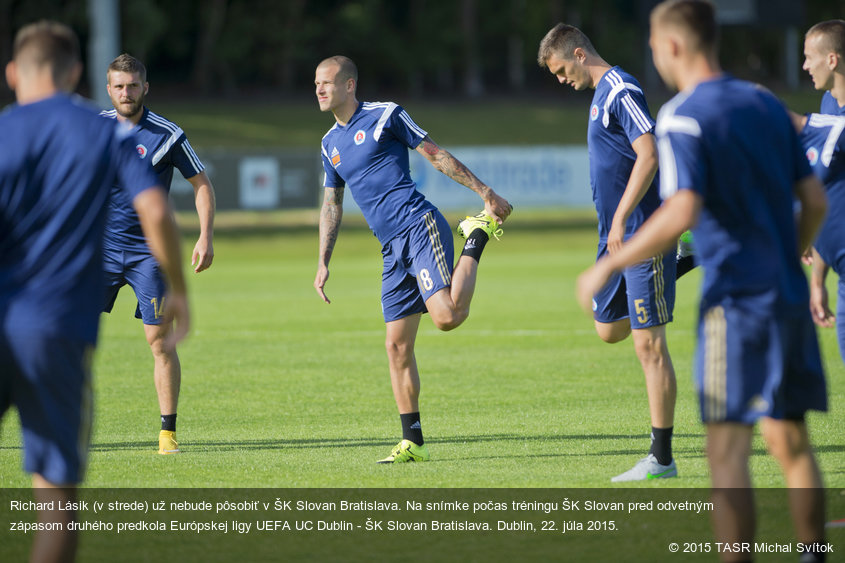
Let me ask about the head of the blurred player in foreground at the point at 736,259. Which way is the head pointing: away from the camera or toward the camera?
away from the camera

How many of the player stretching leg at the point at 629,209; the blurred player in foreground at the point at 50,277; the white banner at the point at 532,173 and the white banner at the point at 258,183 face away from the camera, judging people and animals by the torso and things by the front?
1

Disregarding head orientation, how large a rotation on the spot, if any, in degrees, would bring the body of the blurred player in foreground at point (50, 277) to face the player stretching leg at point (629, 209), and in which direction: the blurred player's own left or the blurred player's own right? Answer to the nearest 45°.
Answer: approximately 45° to the blurred player's own right

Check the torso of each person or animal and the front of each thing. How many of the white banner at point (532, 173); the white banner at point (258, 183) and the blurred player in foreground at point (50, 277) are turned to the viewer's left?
0

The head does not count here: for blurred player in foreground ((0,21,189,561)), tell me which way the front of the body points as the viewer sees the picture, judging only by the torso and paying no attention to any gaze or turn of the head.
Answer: away from the camera

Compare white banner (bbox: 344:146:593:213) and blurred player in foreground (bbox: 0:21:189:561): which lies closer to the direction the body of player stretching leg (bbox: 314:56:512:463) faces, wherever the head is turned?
the blurred player in foreground

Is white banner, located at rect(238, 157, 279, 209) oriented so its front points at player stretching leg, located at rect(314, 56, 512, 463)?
yes

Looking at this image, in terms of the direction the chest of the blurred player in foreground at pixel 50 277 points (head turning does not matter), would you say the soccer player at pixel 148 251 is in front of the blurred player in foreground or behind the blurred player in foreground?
in front

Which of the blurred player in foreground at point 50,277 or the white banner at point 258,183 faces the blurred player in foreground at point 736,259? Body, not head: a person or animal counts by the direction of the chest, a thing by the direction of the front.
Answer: the white banner

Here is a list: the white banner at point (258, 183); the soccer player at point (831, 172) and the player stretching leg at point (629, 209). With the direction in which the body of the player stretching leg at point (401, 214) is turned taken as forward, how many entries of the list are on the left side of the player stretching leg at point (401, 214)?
2

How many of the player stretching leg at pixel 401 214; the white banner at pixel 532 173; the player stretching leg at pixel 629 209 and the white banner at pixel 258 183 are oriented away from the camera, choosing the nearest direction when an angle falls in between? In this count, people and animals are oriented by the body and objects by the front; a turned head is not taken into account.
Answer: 0

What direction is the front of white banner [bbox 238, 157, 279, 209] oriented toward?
toward the camera

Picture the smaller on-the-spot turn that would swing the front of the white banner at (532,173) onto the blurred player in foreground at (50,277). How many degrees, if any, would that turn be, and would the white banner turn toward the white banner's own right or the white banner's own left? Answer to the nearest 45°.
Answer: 0° — it already faces them

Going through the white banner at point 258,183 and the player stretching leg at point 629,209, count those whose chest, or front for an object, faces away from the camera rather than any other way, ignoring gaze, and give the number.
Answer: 0

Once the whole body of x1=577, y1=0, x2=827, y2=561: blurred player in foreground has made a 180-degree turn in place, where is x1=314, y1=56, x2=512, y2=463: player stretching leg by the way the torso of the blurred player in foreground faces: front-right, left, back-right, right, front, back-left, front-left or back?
back

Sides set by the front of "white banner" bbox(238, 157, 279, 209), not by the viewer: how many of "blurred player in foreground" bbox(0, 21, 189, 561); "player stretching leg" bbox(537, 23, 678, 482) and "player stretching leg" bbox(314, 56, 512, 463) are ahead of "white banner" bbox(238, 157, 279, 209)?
3

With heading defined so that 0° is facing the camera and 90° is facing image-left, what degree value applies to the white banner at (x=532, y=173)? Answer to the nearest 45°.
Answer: approximately 0°

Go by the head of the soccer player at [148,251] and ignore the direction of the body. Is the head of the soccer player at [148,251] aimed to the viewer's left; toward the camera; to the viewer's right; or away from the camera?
toward the camera
